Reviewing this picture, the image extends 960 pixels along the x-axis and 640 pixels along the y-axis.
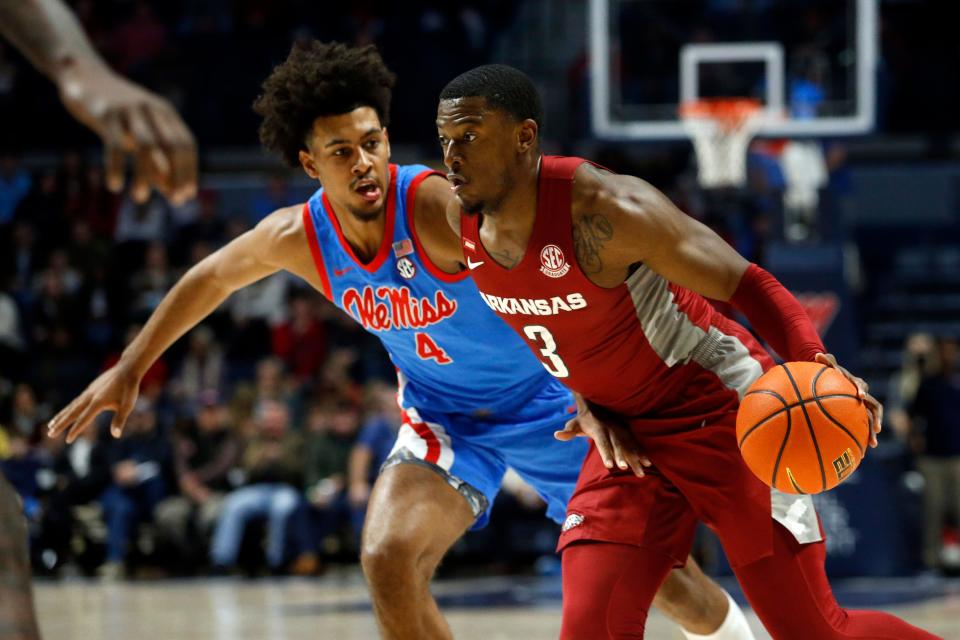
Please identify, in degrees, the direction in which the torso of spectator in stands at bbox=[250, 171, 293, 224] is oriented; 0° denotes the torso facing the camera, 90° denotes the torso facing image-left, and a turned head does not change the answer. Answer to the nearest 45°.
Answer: approximately 0°

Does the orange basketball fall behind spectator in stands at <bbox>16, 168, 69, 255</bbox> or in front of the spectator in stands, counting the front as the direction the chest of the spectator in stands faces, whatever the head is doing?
in front

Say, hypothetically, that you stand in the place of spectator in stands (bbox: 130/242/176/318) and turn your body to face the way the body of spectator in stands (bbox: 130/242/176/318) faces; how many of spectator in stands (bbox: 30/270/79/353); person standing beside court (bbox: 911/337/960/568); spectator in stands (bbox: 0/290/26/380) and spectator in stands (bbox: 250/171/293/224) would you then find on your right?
2

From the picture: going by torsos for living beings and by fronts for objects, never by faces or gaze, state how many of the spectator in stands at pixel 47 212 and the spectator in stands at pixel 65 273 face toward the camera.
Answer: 2

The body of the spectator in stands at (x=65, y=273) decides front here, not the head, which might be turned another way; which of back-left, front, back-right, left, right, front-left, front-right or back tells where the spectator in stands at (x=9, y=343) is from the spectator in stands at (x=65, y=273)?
front-right

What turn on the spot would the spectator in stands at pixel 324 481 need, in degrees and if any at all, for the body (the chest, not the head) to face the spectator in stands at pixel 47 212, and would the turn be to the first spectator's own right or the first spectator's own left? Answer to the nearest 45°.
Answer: approximately 135° to the first spectator's own right

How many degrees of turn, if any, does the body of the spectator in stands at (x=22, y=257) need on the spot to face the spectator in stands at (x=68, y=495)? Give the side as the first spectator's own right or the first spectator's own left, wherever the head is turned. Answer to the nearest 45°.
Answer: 0° — they already face them

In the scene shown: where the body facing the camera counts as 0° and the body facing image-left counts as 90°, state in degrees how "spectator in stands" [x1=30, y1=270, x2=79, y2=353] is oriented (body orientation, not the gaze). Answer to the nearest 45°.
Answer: approximately 0°
